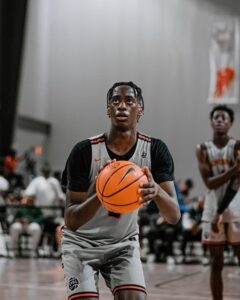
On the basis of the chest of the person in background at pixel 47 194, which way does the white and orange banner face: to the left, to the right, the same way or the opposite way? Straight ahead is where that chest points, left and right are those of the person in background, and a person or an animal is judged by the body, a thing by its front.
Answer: the same way

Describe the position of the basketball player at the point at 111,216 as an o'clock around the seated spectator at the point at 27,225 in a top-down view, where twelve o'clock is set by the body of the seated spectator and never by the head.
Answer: The basketball player is roughly at 12 o'clock from the seated spectator.

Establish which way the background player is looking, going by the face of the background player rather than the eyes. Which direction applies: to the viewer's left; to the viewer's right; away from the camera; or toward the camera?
toward the camera

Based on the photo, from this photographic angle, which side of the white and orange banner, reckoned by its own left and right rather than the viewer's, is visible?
front

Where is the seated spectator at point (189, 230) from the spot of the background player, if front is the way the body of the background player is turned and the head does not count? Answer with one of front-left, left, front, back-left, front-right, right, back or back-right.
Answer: back

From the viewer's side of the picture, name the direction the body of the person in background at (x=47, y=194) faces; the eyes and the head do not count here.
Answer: toward the camera

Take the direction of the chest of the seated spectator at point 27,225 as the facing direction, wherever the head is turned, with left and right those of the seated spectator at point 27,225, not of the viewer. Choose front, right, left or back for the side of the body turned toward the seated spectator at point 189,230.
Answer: left

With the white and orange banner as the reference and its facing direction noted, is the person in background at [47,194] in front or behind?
in front

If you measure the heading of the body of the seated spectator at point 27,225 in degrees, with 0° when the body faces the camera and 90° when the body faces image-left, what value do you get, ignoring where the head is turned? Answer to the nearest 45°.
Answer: approximately 0°

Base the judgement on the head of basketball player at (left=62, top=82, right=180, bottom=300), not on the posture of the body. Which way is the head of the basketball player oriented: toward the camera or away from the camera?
toward the camera

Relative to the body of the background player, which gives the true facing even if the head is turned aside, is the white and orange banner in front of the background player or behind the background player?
behind

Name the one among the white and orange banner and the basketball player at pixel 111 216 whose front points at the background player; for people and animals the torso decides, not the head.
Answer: the white and orange banner
